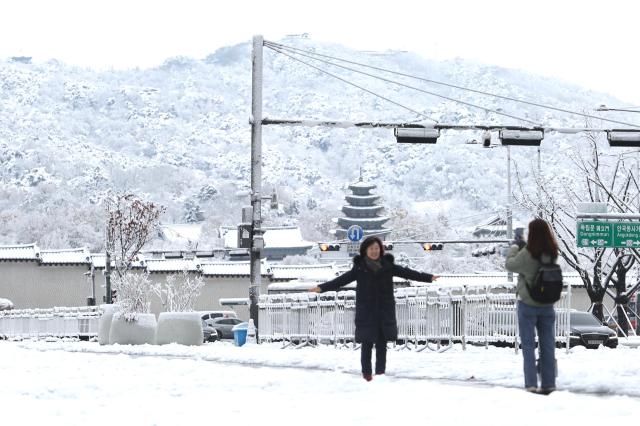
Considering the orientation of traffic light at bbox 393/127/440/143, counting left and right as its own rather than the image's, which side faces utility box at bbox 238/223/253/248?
left

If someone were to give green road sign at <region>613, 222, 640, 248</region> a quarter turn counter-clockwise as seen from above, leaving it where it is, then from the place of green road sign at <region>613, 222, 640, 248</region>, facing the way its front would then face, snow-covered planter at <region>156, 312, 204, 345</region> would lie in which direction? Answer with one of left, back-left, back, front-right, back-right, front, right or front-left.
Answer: back-right

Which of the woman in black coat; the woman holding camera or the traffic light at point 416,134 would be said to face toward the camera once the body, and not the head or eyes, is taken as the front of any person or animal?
the woman in black coat

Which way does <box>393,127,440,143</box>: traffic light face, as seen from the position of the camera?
facing away from the viewer

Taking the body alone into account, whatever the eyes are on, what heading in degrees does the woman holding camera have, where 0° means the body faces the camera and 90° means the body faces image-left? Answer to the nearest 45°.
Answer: approximately 135°

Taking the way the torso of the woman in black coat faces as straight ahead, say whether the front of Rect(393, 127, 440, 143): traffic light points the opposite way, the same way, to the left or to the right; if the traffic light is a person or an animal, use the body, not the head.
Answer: the opposite way

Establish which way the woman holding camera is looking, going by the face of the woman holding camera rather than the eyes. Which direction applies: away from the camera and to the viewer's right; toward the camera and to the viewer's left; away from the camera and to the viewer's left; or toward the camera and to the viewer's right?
away from the camera and to the viewer's left

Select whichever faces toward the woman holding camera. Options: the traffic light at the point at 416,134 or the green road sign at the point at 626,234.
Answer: the green road sign

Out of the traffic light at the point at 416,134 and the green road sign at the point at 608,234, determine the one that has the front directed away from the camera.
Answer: the traffic light

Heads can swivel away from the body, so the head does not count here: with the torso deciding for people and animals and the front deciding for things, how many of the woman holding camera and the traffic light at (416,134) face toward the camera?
0

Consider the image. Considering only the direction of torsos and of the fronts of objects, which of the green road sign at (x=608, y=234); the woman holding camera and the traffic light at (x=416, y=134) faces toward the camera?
the green road sign

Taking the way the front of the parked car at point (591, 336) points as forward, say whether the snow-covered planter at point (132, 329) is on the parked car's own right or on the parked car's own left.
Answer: on the parked car's own right
